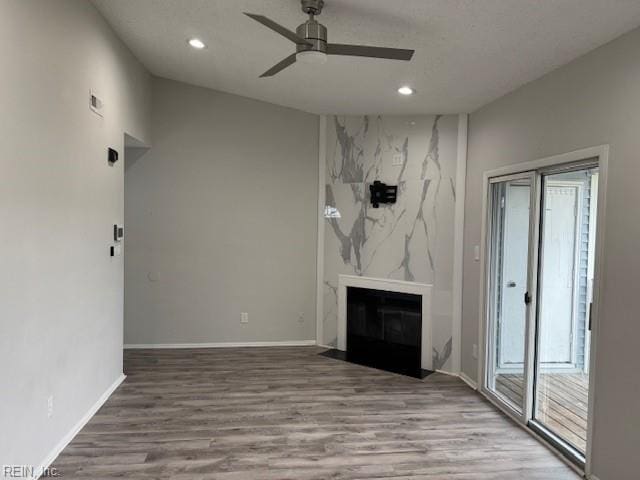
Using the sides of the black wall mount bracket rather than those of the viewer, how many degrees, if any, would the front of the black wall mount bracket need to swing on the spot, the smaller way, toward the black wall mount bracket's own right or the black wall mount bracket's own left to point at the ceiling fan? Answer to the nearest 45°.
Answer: approximately 45° to the black wall mount bracket's own left

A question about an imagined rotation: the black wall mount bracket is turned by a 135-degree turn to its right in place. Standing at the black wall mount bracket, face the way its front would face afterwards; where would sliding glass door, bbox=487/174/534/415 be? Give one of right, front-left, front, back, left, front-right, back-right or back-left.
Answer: back-right

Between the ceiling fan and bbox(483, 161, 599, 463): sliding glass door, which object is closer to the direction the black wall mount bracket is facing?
the ceiling fan

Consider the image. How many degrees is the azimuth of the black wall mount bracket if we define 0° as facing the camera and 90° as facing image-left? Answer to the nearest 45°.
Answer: approximately 45°

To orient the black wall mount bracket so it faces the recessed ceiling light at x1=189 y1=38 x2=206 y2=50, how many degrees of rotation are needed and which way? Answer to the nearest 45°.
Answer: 0° — it already faces it

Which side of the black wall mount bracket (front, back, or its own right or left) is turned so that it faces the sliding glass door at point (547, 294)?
left
